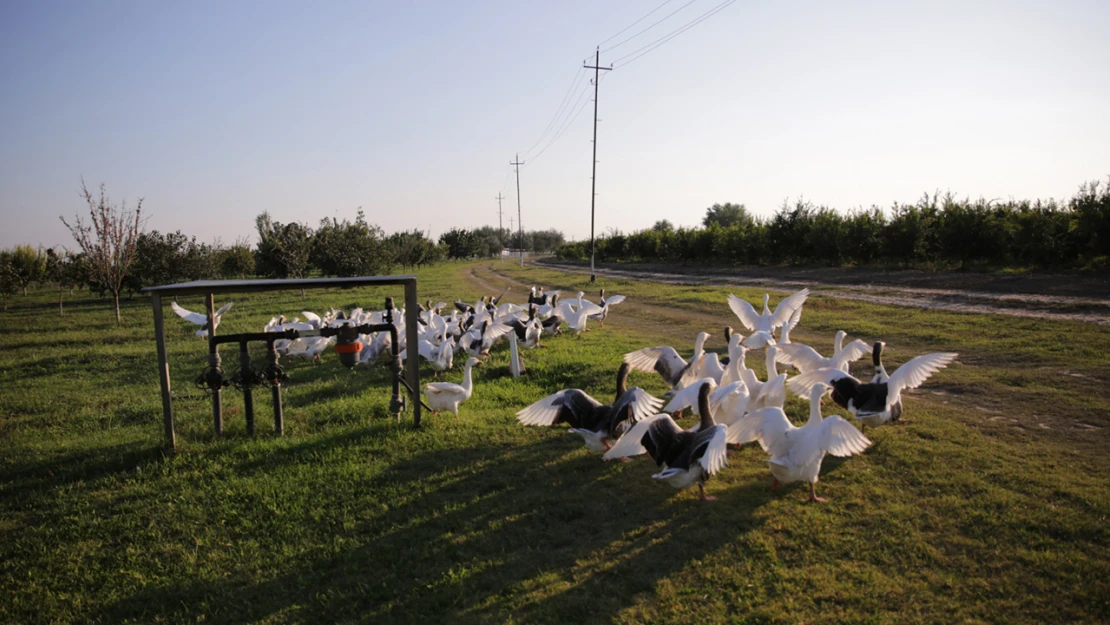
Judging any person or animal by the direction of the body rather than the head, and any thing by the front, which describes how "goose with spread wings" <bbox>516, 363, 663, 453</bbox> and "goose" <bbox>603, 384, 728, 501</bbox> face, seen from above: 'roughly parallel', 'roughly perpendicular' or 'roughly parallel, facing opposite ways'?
roughly parallel

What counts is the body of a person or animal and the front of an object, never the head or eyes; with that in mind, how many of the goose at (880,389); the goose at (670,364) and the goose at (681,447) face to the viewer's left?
0

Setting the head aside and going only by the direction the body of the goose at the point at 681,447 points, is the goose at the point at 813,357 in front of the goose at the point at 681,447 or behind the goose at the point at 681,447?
in front

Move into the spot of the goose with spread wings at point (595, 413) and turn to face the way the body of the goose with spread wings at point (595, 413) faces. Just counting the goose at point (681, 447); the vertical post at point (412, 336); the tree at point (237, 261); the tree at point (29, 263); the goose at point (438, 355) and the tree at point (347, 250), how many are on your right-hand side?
1

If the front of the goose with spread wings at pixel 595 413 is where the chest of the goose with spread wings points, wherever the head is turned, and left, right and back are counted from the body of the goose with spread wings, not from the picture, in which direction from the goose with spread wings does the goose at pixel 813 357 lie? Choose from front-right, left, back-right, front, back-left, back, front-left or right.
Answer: front

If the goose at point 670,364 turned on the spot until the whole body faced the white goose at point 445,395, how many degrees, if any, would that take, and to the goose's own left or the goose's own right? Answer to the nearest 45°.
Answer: approximately 135° to the goose's own left

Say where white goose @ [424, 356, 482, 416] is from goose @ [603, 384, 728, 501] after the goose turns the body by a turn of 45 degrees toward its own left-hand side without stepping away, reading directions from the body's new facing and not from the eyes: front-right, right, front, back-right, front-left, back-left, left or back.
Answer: front-left

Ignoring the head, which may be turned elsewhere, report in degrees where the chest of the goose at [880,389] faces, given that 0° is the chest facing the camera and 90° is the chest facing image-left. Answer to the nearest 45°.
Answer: approximately 180°

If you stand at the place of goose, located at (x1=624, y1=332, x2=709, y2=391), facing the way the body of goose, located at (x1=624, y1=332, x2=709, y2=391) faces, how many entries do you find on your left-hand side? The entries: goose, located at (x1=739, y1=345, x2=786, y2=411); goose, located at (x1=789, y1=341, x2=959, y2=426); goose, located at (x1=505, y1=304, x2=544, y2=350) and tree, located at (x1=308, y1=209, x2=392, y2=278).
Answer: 2

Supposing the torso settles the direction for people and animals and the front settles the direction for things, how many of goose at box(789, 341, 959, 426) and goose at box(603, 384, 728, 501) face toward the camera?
0

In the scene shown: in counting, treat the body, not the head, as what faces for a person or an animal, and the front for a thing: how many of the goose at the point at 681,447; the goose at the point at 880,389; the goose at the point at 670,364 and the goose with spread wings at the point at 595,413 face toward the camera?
0

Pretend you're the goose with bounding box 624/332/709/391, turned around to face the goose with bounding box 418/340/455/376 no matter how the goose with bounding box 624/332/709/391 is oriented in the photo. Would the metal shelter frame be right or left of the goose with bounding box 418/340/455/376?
left

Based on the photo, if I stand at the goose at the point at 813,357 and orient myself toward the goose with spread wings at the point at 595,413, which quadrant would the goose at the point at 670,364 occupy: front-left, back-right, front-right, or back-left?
front-right

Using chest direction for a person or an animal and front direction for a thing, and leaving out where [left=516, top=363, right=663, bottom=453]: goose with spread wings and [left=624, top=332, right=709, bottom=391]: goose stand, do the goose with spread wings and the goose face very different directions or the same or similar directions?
same or similar directions
